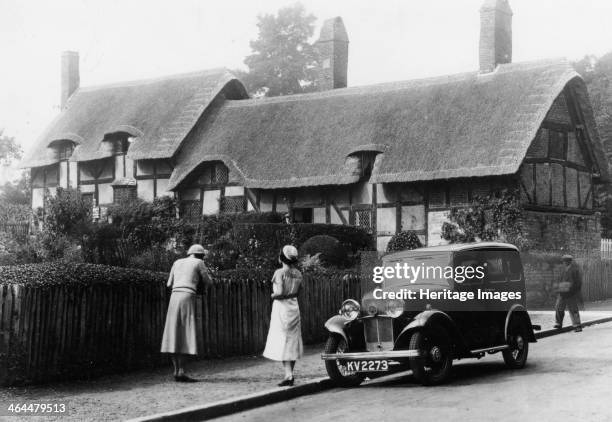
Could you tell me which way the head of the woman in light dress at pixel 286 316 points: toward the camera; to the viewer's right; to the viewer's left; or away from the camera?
away from the camera

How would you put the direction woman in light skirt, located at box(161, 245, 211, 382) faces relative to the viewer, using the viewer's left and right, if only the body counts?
facing away from the viewer and to the right of the viewer

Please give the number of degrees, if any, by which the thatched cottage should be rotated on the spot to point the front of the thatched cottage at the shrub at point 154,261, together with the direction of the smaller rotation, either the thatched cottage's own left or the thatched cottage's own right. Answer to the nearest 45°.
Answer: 0° — it already faces it

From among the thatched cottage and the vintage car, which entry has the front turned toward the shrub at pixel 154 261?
the thatched cottage

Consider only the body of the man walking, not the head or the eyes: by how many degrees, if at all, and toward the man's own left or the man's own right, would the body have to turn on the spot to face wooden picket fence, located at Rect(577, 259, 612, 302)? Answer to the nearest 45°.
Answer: approximately 135° to the man's own right

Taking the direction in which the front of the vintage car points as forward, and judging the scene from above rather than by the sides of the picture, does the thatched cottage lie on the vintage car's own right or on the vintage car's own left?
on the vintage car's own right
